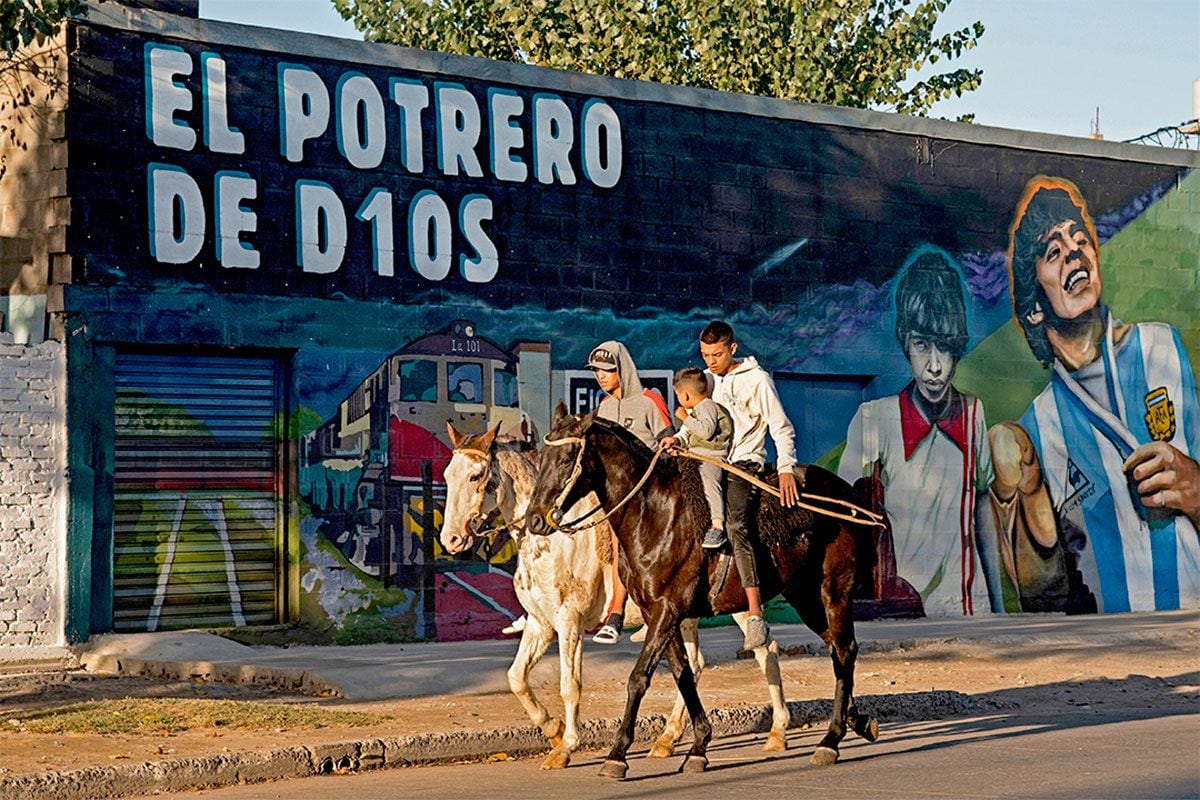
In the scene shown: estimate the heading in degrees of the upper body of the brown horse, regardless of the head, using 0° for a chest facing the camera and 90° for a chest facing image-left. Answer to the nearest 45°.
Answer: approximately 45°

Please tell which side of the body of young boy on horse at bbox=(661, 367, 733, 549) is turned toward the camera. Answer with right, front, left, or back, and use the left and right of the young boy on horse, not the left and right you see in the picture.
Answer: left

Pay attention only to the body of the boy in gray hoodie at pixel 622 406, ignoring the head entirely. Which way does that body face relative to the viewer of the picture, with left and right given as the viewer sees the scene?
facing the viewer and to the left of the viewer

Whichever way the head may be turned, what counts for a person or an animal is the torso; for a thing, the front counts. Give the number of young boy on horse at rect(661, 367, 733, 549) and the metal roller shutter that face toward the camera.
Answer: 1

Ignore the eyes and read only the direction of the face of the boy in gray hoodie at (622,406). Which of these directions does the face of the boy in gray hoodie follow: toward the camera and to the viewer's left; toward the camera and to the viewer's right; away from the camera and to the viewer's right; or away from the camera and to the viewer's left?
toward the camera and to the viewer's left

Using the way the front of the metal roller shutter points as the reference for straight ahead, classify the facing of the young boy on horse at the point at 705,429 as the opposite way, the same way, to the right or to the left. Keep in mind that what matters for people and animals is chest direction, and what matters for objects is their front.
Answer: to the right

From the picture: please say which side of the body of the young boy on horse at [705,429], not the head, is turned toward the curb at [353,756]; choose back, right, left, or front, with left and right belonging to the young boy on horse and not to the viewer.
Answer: front

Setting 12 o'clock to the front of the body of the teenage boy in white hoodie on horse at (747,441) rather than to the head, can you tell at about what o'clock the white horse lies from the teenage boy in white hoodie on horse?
The white horse is roughly at 1 o'clock from the teenage boy in white hoodie on horse.

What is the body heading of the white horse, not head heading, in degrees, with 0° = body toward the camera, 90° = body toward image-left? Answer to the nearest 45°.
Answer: approximately 45°

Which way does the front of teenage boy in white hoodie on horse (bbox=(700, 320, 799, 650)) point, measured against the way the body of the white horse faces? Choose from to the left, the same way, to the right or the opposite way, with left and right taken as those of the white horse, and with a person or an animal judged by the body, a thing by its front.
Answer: the same way

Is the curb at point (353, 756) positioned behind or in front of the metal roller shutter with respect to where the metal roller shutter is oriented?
in front

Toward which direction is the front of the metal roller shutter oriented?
toward the camera
